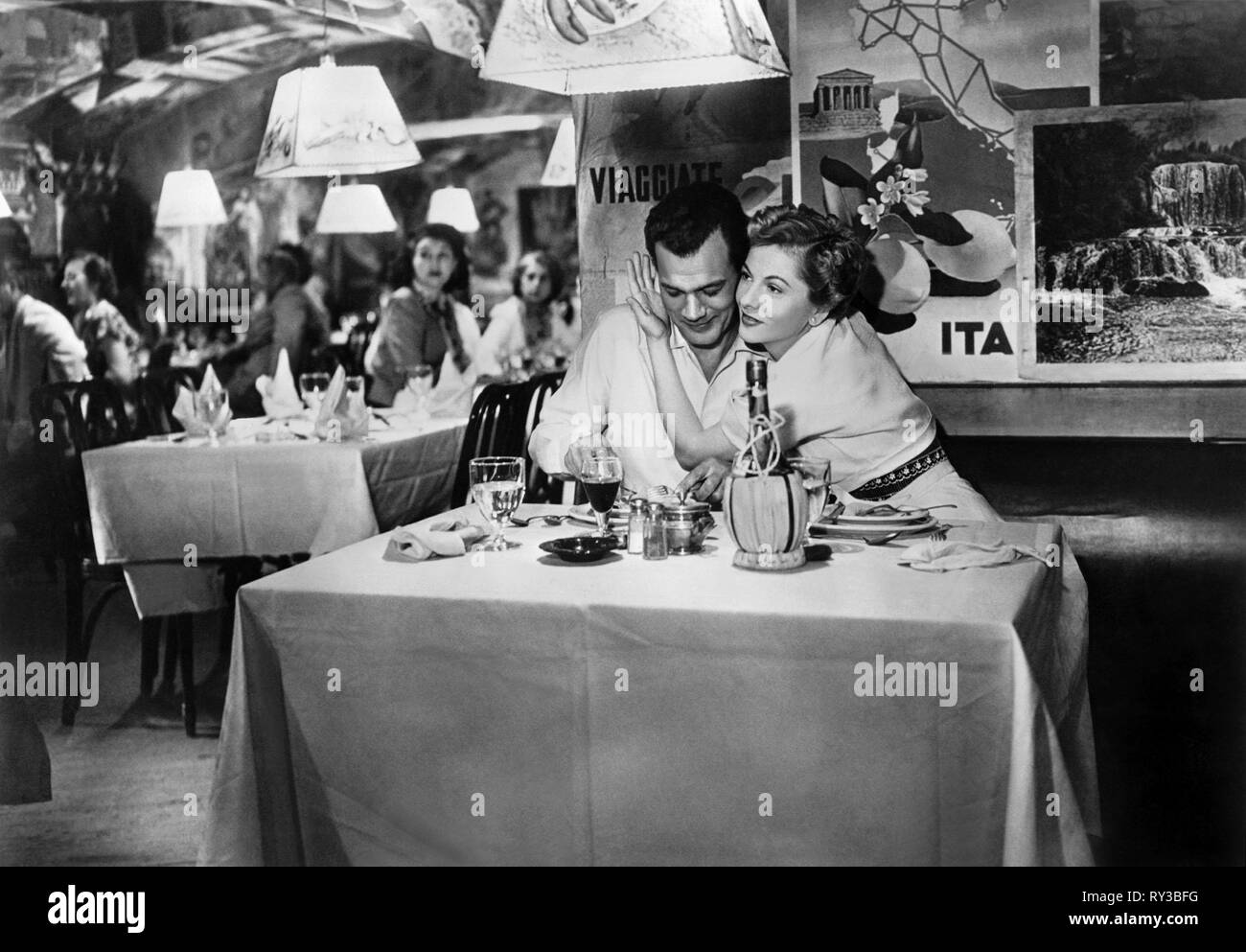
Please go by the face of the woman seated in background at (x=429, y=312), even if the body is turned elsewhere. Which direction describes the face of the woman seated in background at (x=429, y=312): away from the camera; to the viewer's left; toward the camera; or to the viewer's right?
toward the camera

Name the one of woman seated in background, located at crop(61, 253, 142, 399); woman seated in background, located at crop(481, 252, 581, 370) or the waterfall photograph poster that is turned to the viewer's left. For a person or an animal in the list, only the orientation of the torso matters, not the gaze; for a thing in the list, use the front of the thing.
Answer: woman seated in background, located at crop(61, 253, 142, 399)

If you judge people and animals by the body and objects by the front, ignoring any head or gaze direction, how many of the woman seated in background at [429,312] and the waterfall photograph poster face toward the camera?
2

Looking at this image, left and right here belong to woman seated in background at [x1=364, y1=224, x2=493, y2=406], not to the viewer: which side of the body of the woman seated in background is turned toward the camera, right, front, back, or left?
front

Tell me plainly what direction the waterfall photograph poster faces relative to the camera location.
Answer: facing the viewer

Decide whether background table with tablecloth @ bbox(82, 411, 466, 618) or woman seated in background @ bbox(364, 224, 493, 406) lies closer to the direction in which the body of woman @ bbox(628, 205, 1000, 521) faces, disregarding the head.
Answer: the background table with tablecloth

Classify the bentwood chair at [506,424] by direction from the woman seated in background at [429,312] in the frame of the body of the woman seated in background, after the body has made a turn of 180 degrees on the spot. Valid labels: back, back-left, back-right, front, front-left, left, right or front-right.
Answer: back

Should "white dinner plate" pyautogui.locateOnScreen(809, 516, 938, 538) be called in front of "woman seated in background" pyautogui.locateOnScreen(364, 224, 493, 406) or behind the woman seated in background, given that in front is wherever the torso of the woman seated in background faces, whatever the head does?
in front

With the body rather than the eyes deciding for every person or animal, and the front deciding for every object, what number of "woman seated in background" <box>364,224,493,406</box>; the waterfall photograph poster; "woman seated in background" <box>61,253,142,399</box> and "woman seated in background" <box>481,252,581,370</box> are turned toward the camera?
3

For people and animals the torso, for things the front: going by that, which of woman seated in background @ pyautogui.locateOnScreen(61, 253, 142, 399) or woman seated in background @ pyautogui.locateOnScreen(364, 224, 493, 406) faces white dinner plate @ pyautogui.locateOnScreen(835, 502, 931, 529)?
woman seated in background @ pyautogui.locateOnScreen(364, 224, 493, 406)

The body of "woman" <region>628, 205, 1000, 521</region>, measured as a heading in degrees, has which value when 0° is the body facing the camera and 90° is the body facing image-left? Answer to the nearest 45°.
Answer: approximately 45°
